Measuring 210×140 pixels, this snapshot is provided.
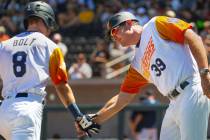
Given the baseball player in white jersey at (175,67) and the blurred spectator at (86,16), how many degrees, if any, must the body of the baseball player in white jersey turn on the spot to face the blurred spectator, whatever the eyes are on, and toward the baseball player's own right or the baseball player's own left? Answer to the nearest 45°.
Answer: approximately 135° to the baseball player's own right

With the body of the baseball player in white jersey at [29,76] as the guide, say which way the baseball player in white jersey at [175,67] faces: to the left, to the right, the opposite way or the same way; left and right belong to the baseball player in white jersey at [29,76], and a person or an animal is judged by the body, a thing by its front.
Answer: the opposite way

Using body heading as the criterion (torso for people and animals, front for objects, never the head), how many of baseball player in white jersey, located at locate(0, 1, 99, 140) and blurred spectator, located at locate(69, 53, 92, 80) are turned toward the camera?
1

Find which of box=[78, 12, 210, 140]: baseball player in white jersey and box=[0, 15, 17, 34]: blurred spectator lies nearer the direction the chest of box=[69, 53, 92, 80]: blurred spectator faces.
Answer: the baseball player in white jersey

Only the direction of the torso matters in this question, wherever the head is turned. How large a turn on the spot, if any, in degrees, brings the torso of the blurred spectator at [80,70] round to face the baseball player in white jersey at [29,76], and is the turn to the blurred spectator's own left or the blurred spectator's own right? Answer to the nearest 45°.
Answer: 0° — they already face them

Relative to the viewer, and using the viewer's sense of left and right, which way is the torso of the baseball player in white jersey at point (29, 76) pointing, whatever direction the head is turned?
facing away from the viewer and to the right of the viewer

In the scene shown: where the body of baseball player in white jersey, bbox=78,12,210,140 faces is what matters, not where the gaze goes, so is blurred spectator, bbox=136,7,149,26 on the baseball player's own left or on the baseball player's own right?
on the baseball player's own right

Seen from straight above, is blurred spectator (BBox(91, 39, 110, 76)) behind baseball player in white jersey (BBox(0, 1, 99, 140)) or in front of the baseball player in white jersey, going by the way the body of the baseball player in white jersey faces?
in front
